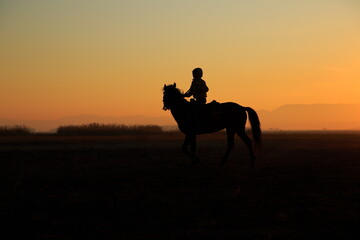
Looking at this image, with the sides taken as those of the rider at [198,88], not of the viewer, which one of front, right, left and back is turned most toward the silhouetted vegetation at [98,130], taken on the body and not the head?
right

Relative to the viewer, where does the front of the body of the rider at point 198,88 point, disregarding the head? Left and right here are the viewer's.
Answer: facing to the left of the viewer

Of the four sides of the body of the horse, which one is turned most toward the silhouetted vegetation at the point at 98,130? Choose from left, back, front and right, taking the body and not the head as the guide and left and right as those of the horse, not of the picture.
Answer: right

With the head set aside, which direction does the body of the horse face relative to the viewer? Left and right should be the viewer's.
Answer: facing to the left of the viewer
